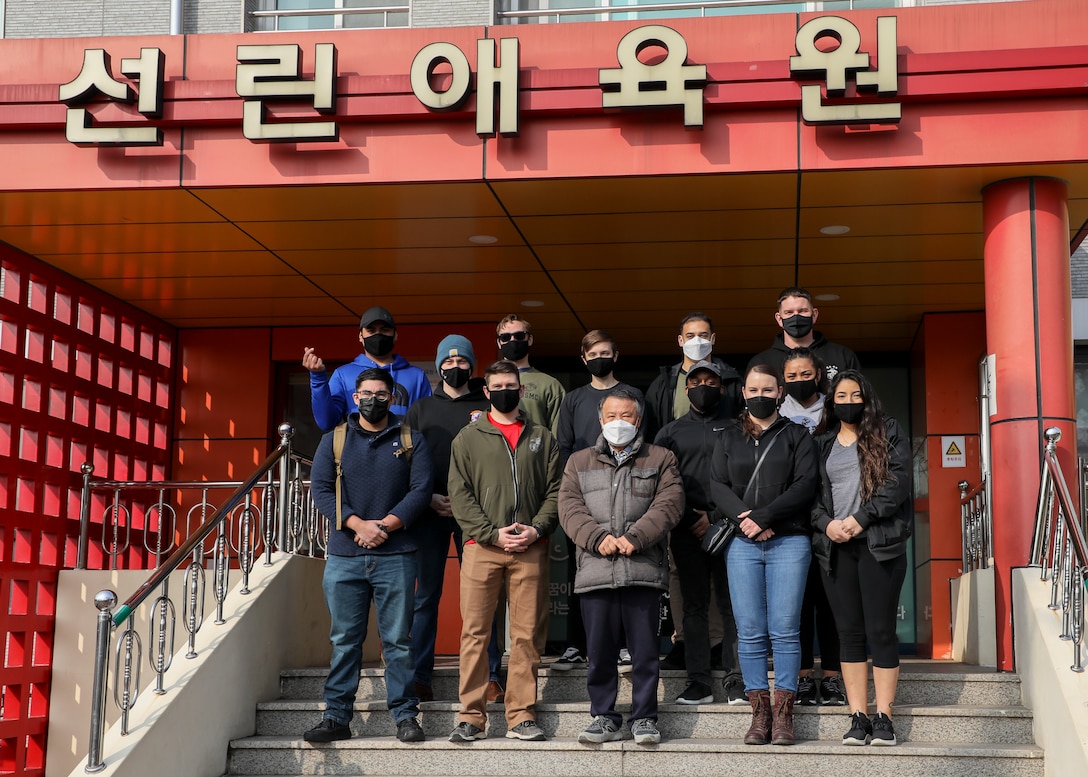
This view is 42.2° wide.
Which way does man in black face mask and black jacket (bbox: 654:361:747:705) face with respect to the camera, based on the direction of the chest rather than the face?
toward the camera

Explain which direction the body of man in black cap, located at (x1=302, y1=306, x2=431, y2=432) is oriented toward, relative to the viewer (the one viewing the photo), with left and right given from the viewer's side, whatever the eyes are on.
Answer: facing the viewer

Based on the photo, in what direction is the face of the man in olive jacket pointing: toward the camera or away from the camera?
toward the camera

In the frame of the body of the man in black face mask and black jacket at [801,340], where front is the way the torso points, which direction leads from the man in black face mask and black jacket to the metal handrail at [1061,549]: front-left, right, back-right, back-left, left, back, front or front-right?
left

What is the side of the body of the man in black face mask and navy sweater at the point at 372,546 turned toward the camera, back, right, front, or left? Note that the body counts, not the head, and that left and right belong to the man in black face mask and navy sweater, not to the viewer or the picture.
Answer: front

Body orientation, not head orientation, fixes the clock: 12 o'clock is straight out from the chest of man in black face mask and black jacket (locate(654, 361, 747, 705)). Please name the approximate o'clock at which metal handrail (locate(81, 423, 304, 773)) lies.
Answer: The metal handrail is roughly at 3 o'clock from the man in black face mask and black jacket.

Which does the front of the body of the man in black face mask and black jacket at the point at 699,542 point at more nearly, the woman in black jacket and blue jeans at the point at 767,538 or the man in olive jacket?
the woman in black jacket and blue jeans

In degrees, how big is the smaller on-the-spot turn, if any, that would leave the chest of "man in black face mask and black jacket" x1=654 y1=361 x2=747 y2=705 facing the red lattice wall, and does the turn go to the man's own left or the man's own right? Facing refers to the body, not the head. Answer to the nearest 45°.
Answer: approximately 135° to the man's own right

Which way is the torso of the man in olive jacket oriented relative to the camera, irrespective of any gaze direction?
toward the camera

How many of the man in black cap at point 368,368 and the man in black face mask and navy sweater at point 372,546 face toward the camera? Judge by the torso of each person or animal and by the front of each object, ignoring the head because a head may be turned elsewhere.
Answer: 2

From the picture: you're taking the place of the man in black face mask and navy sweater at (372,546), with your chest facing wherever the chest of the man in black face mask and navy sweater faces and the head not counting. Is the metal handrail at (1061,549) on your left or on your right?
on your left

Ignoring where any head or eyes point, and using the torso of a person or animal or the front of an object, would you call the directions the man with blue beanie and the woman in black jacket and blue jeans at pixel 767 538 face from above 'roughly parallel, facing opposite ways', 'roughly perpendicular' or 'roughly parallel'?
roughly parallel

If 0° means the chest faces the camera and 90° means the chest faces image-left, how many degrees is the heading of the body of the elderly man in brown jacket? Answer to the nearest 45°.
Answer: approximately 0°

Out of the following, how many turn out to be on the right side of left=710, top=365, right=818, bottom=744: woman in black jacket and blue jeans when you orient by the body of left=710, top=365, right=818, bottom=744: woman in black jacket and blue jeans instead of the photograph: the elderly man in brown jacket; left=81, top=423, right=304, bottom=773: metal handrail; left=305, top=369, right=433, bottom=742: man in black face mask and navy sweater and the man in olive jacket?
4
